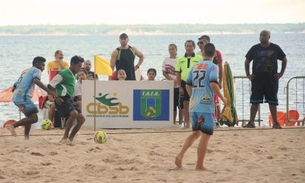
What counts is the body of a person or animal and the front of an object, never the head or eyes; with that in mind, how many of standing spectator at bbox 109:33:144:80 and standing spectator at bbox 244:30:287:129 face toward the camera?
2

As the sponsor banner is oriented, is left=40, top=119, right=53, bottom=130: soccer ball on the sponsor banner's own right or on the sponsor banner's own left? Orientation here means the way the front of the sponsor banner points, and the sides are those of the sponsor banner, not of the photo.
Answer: on the sponsor banner's own right

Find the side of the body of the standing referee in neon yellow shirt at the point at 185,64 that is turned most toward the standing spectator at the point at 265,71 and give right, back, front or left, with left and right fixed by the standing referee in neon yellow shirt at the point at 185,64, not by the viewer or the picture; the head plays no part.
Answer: left

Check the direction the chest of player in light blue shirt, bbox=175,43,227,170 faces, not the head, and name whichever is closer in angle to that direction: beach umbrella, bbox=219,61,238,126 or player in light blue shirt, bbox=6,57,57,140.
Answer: the beach umbrella

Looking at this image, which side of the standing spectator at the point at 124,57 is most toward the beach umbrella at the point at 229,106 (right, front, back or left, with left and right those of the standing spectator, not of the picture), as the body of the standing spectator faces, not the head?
left

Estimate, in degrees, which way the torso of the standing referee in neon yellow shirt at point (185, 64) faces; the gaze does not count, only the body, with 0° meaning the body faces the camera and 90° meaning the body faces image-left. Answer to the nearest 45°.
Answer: approximately 0°

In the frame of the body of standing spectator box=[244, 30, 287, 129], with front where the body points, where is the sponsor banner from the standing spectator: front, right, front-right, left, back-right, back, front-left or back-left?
right

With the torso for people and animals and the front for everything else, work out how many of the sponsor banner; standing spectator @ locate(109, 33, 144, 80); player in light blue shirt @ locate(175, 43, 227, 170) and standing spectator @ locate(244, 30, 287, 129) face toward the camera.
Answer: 3

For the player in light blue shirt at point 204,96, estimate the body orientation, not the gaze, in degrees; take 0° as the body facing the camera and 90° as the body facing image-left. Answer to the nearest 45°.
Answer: approximately 225°

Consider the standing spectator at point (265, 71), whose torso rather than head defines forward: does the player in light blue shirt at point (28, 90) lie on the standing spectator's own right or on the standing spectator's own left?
on the standing spectator's own right
